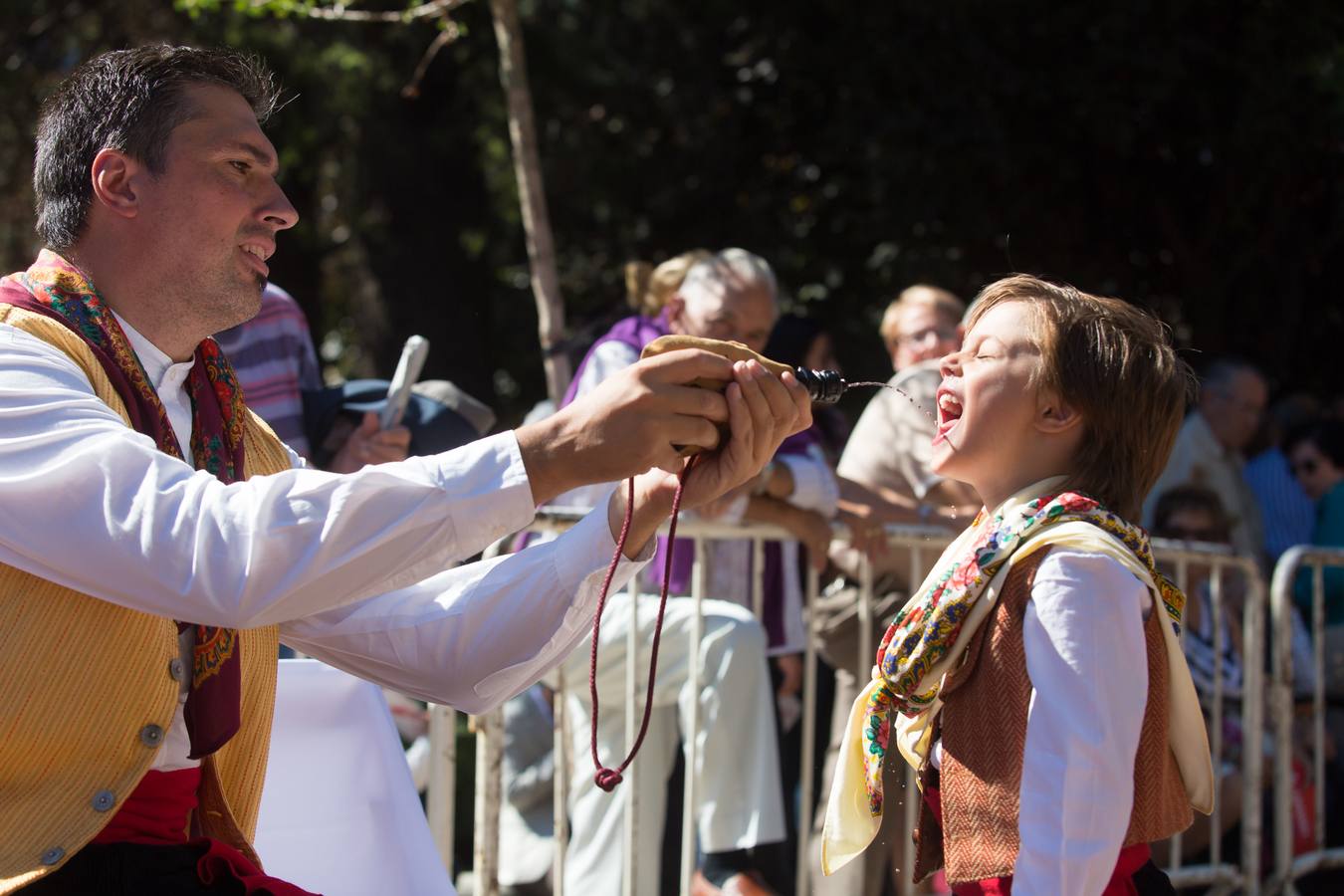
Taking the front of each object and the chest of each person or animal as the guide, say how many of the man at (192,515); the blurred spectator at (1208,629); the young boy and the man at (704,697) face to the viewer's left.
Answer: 1

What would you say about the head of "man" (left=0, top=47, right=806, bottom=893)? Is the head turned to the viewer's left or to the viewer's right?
to the viewer's right

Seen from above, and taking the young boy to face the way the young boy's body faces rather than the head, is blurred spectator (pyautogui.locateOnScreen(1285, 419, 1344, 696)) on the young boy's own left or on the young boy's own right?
on the young boy's own right

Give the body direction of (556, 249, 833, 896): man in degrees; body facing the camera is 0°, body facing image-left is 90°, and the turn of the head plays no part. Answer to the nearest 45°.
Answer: approximately 315°

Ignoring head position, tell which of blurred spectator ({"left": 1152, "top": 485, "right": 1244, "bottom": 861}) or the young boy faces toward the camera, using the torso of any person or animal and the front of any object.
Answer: the blurred spectator

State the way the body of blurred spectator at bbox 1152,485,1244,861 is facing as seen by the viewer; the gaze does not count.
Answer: toward the camera

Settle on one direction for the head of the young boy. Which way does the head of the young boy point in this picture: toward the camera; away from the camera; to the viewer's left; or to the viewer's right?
to the viewer's left

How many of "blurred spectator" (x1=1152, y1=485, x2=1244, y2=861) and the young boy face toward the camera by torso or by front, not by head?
1

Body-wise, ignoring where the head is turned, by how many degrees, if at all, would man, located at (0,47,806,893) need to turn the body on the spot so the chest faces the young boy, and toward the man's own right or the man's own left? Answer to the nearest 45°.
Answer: approximately 45° to the man's own left

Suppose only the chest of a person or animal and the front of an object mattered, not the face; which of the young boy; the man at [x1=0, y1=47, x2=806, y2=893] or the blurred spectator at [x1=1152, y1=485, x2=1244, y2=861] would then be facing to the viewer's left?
the young boy

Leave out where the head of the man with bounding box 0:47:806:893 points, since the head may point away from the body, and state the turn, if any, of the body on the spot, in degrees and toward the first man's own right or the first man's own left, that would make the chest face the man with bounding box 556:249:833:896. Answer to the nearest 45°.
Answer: approximately 90° to the first man's own left

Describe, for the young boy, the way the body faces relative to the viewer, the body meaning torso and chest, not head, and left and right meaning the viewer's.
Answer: facing to the left of the viewer
